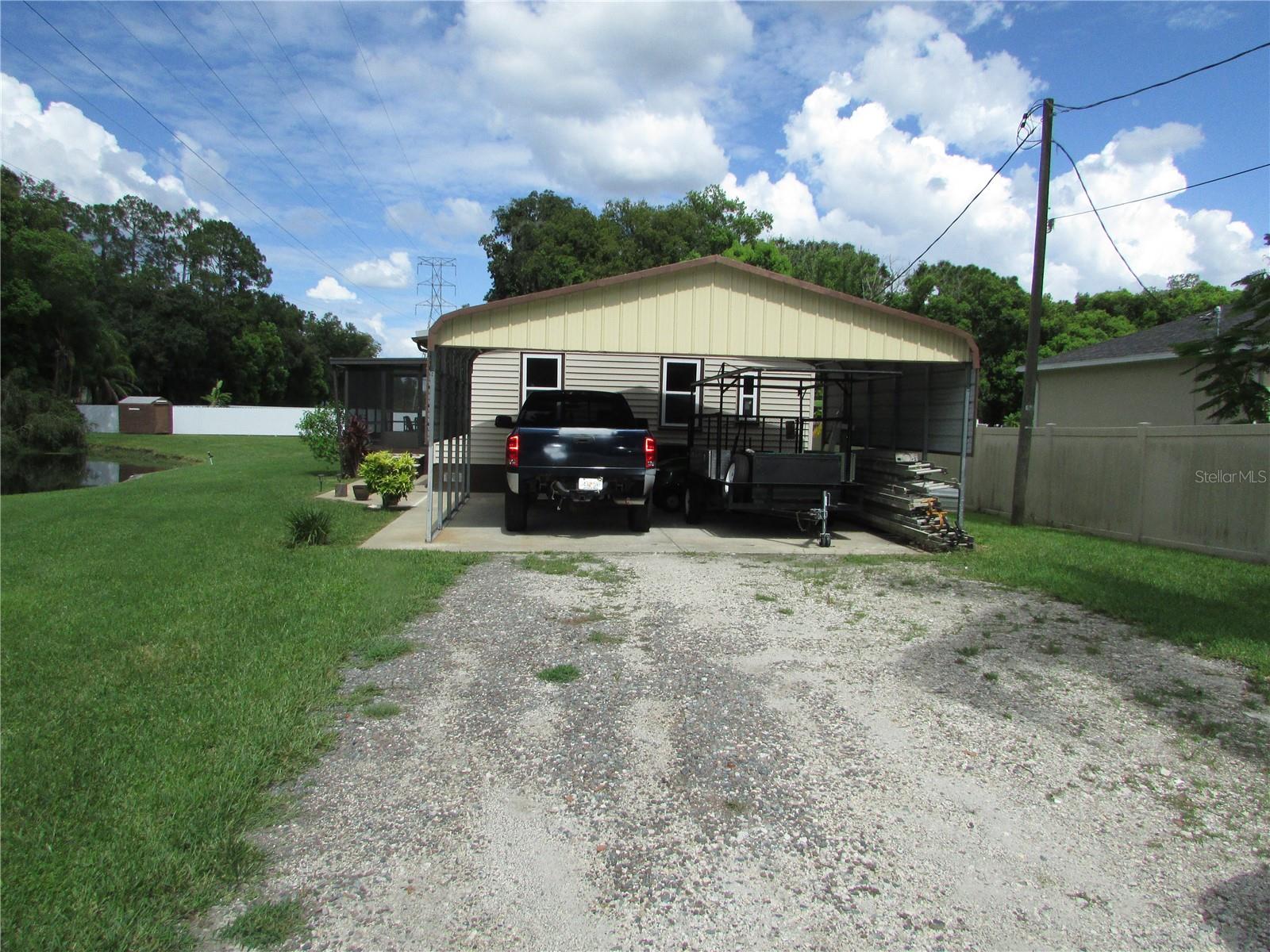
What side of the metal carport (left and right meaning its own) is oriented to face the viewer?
front

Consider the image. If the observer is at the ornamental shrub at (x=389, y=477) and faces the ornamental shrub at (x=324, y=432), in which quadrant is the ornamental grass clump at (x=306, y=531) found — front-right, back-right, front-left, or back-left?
back-left

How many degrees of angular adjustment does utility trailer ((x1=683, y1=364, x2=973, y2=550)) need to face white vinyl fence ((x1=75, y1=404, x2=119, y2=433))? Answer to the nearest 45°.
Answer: approximately 135° to its right

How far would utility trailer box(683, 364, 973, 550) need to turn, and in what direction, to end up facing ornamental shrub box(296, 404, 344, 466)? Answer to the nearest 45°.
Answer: approximately 135° to its right

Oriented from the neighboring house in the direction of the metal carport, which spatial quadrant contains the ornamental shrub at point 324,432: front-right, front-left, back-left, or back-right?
front-right

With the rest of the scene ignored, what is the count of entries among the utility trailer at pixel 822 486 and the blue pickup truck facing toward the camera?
1

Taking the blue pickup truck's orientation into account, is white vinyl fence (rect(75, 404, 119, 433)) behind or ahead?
ahead

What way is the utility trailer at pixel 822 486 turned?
toward the camera

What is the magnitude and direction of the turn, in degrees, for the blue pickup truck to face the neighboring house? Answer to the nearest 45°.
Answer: approximately 45° to its right

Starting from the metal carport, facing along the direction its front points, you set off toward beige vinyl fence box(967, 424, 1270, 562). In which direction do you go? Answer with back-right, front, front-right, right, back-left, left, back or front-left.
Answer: left

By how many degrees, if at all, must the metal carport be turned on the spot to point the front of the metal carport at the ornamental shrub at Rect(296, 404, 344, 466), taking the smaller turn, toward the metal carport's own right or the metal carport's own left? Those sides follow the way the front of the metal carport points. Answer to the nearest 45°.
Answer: approximately 135° to the metal carport's own right

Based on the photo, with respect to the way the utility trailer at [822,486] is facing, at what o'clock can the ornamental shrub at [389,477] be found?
The ornamental shrub is roughly at 3 o'clock from the utility trailer.

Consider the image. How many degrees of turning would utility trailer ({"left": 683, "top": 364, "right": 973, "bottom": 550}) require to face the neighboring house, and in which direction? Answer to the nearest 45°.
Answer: approximately 135° to its left

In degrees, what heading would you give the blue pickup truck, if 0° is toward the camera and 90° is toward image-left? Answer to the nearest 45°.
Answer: approximately 180°

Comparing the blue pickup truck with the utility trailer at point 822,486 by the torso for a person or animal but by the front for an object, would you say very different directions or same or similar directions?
very different directions
